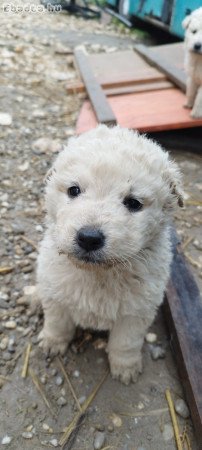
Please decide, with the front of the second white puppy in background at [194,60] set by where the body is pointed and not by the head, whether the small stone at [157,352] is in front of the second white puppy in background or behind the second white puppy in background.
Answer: in front

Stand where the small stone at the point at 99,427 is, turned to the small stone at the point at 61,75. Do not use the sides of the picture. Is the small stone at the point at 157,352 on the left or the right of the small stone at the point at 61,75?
right

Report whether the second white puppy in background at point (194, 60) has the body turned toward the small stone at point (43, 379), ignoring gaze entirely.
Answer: yes

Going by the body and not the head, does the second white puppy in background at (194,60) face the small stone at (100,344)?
yes

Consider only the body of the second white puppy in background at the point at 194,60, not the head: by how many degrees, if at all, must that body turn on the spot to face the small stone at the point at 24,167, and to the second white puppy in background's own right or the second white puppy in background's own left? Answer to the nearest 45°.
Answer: approximately 45° to the second white puppy in background's own right

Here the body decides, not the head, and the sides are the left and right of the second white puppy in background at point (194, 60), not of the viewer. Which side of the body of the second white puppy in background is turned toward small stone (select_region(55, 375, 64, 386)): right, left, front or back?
front

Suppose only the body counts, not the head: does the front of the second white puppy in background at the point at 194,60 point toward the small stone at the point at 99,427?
yes

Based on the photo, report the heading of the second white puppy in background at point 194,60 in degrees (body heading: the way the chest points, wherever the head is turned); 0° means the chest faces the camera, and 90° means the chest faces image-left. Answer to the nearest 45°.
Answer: approximately 0°

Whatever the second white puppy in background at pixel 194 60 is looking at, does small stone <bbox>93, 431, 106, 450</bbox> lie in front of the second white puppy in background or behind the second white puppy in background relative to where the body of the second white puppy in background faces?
in front

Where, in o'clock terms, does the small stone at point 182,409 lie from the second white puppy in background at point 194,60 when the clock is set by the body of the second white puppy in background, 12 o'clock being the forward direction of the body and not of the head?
The small stone is roughly at 12 o'clock from the second white puppy in background.

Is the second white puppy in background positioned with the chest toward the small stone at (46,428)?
yes

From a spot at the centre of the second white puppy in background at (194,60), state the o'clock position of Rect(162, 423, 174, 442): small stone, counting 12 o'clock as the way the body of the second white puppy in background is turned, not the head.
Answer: The small stone is roughly at 12 o'clock from the second white puppy in background.

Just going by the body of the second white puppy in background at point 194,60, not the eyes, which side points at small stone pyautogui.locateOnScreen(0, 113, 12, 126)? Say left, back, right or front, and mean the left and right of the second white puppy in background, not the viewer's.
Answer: right
